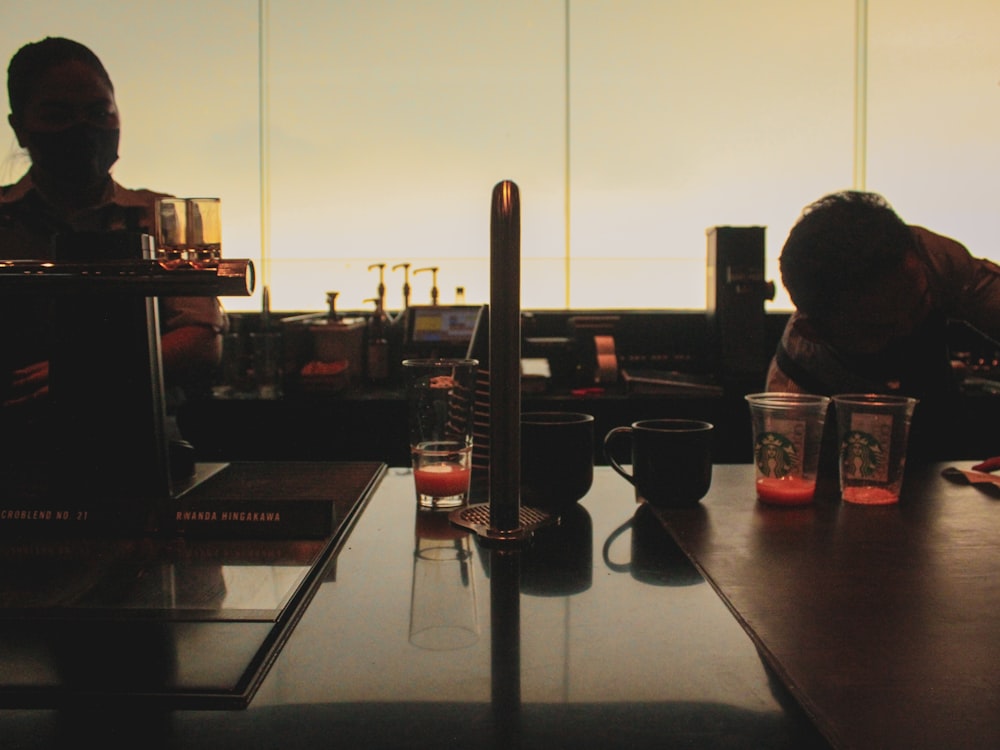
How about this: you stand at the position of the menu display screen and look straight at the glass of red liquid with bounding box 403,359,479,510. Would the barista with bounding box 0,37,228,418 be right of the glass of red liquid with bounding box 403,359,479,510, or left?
right

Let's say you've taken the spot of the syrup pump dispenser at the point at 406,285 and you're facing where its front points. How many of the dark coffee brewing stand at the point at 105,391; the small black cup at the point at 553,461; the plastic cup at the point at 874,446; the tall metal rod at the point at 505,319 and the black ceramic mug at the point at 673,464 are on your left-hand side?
5

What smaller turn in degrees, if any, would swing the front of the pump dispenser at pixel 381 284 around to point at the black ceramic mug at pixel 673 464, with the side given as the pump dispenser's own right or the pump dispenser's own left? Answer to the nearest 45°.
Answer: approximately 90° to the pump dispenser's own left

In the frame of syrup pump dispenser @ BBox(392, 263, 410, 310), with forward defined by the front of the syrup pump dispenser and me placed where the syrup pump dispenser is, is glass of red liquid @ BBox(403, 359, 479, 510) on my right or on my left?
on my left

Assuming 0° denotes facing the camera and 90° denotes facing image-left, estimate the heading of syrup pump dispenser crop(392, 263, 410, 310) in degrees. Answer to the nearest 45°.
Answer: approximately 90°

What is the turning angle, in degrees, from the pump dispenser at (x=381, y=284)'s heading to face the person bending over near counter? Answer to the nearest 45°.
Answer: approximately 135° to its left

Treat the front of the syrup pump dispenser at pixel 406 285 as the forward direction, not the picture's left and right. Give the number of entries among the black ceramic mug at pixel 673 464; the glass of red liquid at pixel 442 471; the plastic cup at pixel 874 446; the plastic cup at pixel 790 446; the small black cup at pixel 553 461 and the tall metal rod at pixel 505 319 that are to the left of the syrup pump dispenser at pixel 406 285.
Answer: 6

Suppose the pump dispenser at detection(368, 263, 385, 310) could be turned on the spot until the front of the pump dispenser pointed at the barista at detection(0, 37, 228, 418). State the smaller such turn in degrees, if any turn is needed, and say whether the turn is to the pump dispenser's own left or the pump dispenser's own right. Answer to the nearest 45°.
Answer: approximately 45° to the pump dispenser's own left

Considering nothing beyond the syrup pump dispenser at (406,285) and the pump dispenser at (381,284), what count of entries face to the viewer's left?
2

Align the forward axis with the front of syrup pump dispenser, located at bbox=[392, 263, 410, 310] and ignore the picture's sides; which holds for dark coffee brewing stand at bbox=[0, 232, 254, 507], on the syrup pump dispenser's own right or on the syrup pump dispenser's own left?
on the syrup pump dispenser's own left

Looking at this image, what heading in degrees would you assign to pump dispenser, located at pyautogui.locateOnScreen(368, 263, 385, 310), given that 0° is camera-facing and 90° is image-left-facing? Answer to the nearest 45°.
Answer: approximately 90°

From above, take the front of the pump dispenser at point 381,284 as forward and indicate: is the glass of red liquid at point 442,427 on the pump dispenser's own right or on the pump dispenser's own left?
on the pump dispenser's own left

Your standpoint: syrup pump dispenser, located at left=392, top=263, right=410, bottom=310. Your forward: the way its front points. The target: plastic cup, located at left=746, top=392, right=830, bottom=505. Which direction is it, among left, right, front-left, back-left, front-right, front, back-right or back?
left

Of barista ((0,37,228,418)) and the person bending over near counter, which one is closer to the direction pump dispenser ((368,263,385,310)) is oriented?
the barista
